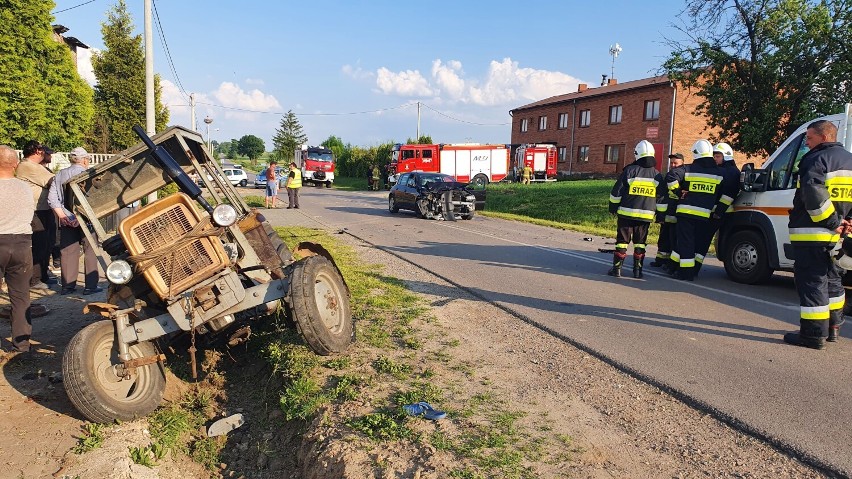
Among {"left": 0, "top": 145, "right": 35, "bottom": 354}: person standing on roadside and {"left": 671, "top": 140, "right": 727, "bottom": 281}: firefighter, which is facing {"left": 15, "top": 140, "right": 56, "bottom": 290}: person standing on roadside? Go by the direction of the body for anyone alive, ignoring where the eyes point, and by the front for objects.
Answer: {"left": 0, "top": 145, "right": 35, "bottom": 354}: person standing on roadside

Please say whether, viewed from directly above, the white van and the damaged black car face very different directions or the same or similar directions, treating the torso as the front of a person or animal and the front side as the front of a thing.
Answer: very different directions

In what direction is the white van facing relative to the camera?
to the viewer's left

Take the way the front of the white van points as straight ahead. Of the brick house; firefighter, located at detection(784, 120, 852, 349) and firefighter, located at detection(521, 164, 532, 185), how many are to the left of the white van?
1

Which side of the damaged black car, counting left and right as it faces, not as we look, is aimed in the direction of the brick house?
left

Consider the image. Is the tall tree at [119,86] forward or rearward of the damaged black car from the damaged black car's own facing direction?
rearward

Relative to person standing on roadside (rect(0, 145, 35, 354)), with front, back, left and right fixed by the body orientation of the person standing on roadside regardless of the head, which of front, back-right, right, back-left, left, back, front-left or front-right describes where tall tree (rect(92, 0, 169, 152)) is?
front

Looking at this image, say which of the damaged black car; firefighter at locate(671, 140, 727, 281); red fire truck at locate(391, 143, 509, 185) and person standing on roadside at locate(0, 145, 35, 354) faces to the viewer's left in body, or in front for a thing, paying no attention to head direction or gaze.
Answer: the red fire truck

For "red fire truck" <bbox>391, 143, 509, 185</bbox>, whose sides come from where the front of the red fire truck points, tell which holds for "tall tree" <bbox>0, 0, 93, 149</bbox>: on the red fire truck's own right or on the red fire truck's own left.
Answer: on the red fire truck's own left

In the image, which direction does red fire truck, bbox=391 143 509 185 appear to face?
to the viewer's left

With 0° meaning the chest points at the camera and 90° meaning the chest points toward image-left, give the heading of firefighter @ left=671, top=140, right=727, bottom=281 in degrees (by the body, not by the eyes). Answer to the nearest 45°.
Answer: approximately 180°

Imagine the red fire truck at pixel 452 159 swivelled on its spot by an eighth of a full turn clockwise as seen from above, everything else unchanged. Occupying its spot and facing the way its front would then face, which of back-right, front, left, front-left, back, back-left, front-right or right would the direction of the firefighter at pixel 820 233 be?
back-left

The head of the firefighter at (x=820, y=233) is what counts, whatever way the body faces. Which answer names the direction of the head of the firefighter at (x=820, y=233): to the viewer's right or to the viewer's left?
to the viewer's left
